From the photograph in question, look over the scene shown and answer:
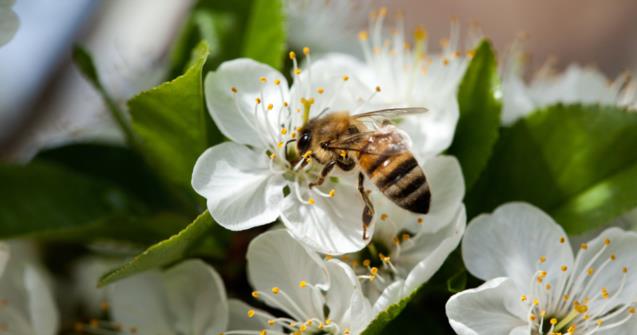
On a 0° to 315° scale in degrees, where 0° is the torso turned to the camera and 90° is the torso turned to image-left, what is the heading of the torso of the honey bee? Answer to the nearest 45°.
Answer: approximately 90°
